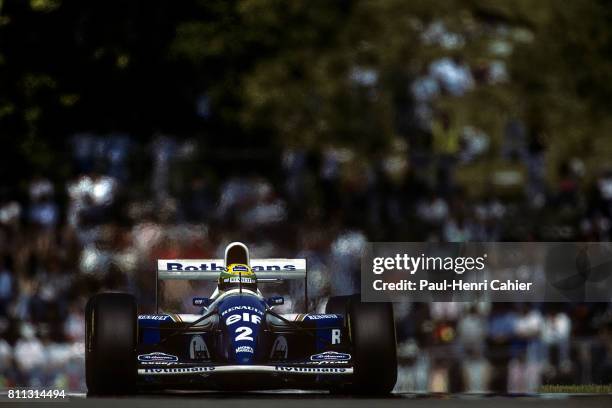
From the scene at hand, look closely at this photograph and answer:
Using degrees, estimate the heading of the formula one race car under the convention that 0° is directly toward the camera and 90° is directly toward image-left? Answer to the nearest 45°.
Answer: approximately 0°
